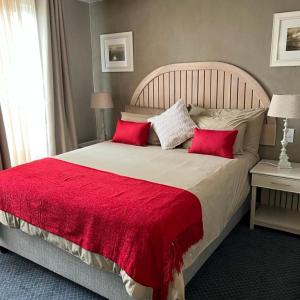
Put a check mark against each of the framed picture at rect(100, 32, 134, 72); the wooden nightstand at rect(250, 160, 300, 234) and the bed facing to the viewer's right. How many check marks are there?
0

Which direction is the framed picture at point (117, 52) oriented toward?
toward the camera

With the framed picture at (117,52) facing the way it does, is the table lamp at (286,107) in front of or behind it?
in front

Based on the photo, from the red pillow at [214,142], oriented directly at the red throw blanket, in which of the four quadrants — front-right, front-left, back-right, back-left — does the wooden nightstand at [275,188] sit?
back-left

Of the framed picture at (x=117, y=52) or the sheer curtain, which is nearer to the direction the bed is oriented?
the sheer curtain

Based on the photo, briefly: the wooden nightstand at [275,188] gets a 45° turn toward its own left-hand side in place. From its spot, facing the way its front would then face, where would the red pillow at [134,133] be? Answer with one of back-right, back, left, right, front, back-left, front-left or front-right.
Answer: right

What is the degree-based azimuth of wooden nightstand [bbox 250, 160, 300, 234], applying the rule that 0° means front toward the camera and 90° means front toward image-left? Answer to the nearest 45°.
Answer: approximately 45°

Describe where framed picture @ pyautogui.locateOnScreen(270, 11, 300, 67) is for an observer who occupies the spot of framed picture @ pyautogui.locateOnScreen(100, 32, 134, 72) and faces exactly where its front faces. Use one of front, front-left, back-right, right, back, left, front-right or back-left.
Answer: front-left
